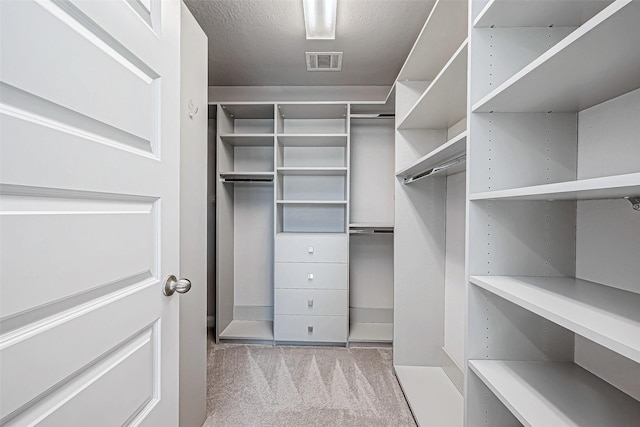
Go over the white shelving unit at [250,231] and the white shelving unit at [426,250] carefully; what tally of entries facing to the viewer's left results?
1

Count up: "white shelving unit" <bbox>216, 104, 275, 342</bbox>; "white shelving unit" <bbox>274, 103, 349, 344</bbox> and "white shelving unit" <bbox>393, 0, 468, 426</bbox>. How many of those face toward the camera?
2

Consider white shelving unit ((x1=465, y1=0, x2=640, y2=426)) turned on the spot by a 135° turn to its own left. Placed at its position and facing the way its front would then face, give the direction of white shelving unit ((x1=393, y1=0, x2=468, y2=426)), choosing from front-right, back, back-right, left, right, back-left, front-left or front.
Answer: back-left

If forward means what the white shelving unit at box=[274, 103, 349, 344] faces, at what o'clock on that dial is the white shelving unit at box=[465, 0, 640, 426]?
the white shelving unit at box=[465, 0, 640, 426] is roughly at 11 o'clock from the white shelving unit at box=[274, 103, 349, 344].

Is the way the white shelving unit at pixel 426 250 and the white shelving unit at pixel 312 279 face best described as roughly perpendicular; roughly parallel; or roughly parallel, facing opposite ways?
roughly perpendicular

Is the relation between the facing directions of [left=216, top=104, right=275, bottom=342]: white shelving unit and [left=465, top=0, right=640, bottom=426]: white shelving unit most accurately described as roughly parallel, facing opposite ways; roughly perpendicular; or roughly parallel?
roughly perpendicular

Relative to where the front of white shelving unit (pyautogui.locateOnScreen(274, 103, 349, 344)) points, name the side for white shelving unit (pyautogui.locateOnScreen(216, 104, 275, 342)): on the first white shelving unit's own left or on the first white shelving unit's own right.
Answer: on the first white shelving unit's own right

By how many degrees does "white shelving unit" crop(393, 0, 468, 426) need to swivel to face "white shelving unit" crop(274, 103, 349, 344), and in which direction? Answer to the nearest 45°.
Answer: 0° — it already faces it

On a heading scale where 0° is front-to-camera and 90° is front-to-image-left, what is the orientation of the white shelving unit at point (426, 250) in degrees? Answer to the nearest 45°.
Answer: approximately 90°
